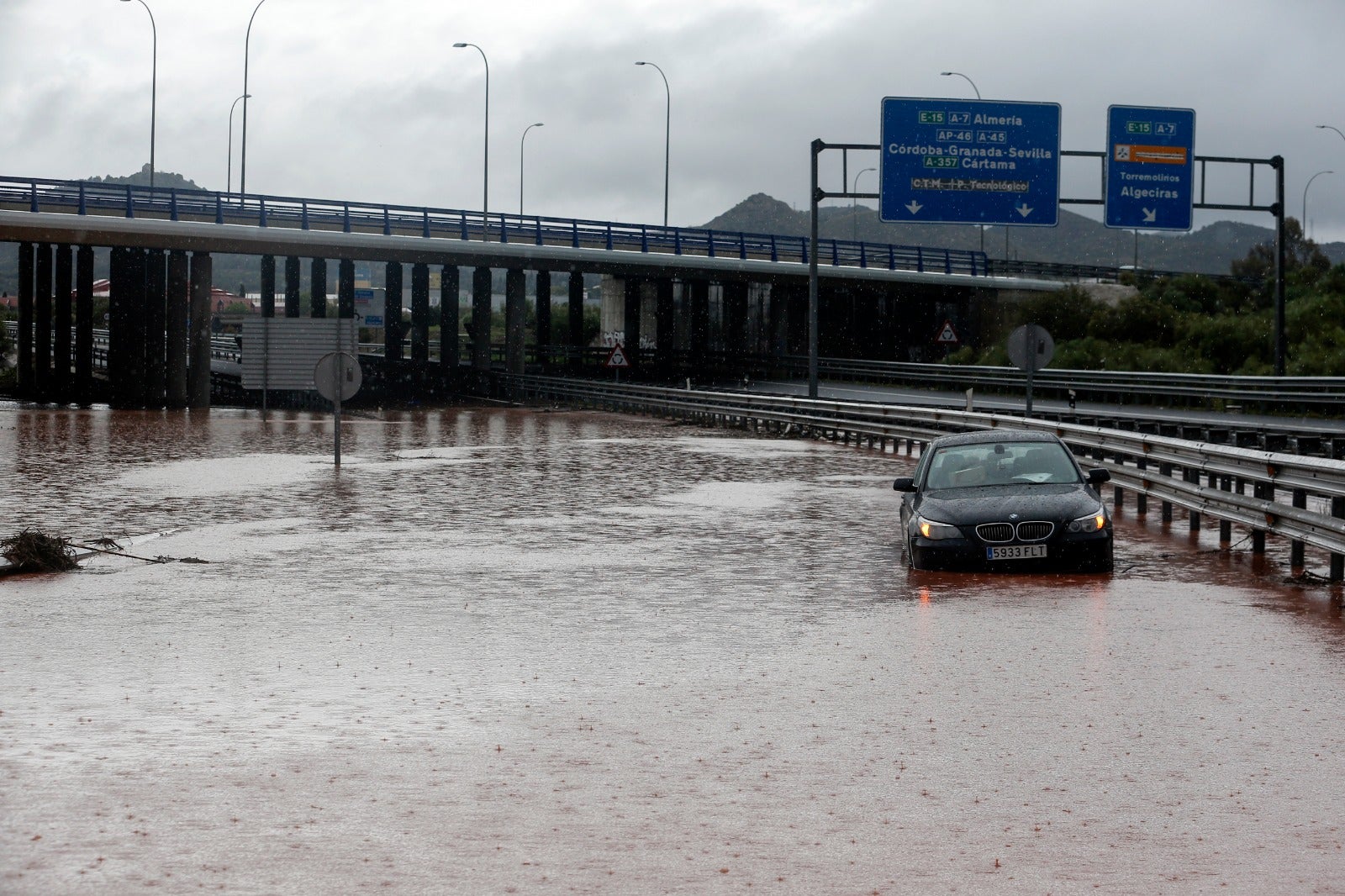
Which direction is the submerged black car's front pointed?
toward the camera

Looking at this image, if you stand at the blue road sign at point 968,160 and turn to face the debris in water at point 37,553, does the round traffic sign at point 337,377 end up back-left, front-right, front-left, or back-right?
front-right

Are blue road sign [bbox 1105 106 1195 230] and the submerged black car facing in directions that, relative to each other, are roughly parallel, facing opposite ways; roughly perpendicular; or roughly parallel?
roughly parallel

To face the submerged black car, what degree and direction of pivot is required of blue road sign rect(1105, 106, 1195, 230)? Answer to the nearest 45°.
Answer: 0° — it already faces it

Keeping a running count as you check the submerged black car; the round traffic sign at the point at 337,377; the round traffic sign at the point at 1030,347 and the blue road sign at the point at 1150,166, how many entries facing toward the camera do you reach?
2

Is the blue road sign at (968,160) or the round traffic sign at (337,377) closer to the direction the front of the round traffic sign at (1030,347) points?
the blue road sign

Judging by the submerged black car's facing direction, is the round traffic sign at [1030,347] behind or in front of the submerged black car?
behind

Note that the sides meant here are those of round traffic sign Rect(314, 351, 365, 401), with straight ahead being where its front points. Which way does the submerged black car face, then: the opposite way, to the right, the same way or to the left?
the opposite way

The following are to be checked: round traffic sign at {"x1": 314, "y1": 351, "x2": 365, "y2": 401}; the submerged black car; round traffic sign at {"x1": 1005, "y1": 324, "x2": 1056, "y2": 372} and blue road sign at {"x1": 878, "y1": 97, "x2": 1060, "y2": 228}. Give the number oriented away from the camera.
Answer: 2

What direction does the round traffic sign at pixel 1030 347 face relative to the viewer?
away from the camera

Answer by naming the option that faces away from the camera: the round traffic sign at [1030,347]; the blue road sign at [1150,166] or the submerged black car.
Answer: the round traffic sign

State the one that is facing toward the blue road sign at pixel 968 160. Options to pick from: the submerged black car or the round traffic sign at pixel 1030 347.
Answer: the round traffic sign

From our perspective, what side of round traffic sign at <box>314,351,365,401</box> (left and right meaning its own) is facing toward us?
back

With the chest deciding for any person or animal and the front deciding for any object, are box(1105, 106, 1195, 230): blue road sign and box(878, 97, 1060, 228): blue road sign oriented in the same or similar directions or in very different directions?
same or similar directions

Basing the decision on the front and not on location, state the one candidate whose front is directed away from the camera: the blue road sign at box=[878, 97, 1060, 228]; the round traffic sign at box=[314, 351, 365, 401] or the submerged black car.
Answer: the round traffic sign

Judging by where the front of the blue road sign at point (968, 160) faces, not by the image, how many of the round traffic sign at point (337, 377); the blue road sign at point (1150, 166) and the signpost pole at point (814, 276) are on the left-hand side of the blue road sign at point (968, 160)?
1

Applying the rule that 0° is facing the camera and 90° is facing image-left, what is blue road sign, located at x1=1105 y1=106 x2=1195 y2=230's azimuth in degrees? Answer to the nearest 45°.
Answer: approximately 0°

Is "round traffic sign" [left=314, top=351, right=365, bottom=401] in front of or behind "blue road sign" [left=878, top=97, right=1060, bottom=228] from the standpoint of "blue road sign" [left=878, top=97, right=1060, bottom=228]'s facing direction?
in front

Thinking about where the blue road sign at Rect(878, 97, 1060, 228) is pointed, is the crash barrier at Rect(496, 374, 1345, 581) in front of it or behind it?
in front

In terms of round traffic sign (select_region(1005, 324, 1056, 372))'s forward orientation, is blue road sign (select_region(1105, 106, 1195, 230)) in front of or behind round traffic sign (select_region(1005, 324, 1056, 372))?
in front

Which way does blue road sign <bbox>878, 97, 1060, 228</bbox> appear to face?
toward the camera

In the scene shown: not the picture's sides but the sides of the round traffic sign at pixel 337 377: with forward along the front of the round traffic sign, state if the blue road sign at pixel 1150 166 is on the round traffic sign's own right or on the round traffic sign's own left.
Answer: on the round traffic sign's own right

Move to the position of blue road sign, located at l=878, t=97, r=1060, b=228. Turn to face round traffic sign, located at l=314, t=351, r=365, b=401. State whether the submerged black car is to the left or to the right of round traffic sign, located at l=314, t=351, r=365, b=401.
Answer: left
